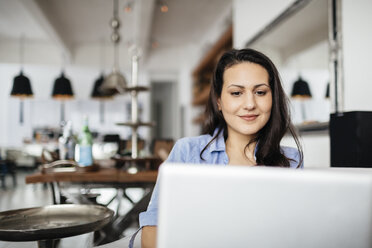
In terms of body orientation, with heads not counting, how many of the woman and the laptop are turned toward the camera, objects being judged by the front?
1

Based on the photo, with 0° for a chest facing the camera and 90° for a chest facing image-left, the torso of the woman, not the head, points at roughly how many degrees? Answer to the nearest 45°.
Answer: approximately 0°

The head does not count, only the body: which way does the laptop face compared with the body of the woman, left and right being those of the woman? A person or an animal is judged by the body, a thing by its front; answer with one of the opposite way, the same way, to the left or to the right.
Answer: the opposite way

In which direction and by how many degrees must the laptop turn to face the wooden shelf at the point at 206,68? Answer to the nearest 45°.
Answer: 0° — it already faces it

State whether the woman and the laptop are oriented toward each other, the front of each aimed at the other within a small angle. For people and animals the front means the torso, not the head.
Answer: yes

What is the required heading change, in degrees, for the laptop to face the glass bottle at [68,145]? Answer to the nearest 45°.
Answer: approximately 45° to its left

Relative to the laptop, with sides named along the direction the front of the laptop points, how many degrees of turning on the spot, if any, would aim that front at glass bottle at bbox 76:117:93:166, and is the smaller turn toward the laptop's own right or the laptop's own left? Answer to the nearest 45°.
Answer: approximately 45° to the laptop's own left

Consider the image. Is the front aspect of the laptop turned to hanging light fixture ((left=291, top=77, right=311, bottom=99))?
yes

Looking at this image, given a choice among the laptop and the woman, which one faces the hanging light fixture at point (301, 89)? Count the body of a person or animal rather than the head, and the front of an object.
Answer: the laptop

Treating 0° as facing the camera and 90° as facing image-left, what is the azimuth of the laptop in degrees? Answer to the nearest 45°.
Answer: approximately 180°
